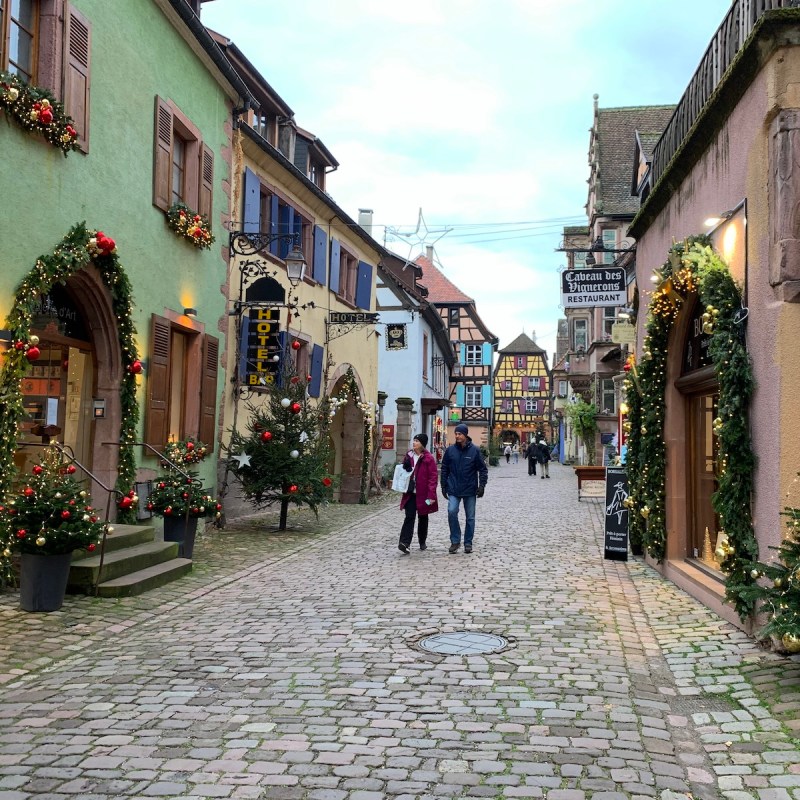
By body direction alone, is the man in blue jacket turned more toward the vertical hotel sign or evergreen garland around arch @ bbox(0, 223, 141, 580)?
the evergreen garland around arch

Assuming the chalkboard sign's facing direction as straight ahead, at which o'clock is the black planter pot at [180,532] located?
The black planter pot is roughly at 2 o'clock from the chalkboard sign.

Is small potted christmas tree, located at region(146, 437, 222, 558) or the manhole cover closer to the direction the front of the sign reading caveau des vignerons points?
the manhole cover

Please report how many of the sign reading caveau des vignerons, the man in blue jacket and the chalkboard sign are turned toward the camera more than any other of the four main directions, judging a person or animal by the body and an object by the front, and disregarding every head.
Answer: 3

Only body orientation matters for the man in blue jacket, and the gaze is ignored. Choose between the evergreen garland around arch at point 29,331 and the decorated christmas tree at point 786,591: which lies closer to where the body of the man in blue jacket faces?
the decorated christmas tree

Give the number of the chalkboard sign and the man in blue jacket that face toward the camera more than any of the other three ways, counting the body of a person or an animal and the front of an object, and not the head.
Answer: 2

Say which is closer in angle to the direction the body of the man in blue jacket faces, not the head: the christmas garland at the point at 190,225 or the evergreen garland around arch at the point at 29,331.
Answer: the evergreen garland around arch

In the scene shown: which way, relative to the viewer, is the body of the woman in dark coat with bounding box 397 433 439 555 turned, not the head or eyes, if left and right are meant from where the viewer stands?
facing the viewer and to the left of the viewer

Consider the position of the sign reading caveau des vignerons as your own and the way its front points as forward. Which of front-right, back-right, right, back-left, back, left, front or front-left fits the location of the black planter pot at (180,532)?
front-right

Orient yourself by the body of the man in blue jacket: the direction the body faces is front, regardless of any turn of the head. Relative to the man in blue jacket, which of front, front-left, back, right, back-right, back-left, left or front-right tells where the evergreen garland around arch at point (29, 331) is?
front-right

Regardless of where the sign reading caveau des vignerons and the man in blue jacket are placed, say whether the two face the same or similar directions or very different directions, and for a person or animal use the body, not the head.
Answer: same or similar directions

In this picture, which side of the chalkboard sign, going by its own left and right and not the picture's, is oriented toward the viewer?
front

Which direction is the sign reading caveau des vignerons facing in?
toward the camera

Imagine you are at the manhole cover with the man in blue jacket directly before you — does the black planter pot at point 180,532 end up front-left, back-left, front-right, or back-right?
front-left
